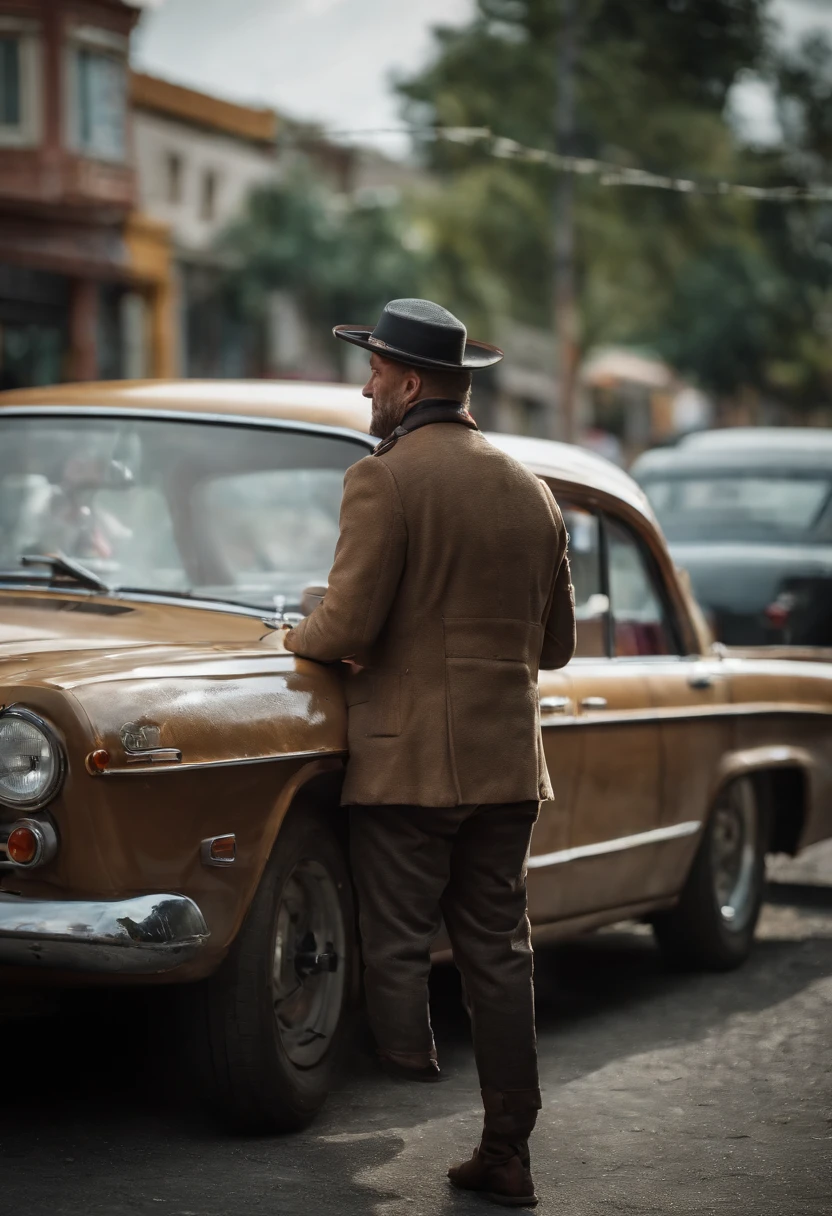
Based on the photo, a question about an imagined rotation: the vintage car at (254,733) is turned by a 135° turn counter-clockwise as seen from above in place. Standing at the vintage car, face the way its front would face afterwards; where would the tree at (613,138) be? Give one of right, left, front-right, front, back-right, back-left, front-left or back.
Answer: left

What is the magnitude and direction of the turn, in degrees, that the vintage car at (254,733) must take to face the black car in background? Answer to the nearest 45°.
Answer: approximately 135° to its right

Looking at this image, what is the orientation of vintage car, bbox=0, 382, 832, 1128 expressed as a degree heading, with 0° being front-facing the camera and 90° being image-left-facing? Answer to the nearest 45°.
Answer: approximately 45°

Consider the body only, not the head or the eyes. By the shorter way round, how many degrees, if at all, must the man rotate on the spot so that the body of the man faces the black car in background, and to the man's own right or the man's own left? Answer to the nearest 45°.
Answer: approximately 45° to the man's own right

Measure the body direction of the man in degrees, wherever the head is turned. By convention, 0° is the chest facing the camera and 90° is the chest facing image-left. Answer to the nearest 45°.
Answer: approximately 135°

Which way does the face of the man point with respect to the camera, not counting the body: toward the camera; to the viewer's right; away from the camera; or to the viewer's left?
to the viewer's left

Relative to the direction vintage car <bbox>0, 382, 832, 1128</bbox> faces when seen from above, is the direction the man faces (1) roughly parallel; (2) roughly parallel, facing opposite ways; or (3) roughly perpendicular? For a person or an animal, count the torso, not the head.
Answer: roughly perpendicular

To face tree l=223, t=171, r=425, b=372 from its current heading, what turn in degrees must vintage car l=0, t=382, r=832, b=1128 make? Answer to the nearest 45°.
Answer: approximately 135° to its right
